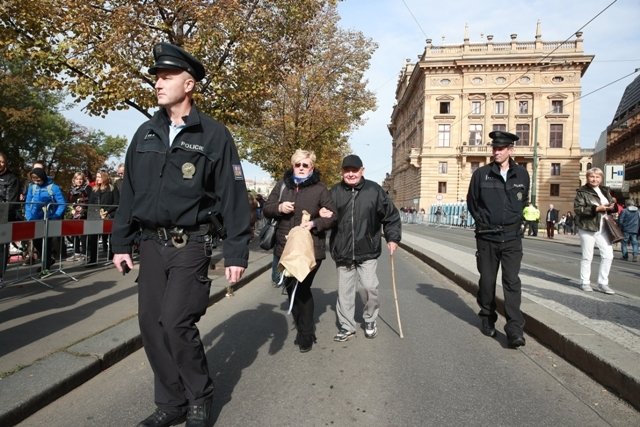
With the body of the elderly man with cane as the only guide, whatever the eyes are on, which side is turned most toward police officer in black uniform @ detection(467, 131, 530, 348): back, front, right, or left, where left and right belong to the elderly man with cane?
left

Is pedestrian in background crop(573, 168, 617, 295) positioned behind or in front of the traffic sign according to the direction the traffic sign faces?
in front

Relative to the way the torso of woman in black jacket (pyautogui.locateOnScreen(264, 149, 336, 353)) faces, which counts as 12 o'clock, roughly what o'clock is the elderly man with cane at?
The elderly man with cane is roughly at 8 o'clock from the woman in black jacket.

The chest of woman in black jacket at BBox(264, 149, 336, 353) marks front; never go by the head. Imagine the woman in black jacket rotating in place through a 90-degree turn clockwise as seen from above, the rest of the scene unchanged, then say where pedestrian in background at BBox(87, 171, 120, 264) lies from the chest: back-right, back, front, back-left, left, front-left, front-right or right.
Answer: front-right

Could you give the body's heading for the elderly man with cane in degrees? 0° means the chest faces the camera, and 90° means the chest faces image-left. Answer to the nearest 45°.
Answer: approximately 0°

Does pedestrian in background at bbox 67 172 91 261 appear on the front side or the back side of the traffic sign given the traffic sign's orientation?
on the front side

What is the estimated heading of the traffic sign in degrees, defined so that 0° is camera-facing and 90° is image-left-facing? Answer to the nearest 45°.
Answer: approximately 0°

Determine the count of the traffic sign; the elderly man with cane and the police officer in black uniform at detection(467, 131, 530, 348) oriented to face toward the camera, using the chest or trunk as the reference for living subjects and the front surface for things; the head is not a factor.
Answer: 3
